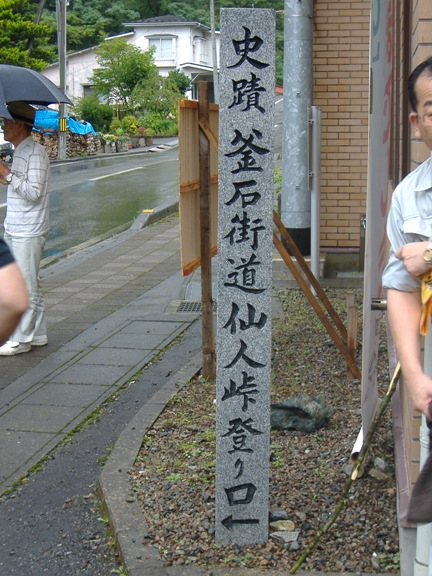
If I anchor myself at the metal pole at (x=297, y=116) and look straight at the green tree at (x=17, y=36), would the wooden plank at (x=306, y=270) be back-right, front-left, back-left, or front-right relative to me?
back-left

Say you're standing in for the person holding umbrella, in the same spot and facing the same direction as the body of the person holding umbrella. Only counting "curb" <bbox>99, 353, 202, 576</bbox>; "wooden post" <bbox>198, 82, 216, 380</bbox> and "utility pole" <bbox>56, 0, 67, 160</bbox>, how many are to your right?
1

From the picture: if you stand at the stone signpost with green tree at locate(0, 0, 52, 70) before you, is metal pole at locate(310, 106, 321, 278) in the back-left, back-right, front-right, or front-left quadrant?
front-right

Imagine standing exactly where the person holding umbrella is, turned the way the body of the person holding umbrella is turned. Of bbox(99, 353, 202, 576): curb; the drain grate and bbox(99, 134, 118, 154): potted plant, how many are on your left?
1
